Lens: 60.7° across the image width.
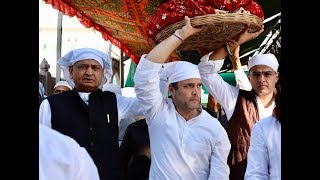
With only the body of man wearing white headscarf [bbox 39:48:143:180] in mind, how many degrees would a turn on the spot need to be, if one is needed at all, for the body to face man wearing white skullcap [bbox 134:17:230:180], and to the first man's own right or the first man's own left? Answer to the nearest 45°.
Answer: approximately 45° to the first man's own left

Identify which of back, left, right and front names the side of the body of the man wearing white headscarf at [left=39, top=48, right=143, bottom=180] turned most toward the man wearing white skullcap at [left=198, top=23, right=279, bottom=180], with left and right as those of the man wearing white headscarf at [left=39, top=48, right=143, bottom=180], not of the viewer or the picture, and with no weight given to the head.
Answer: left

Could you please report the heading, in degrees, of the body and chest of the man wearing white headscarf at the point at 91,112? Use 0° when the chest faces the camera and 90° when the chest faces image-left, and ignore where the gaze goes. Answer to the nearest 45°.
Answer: approximately 0°
